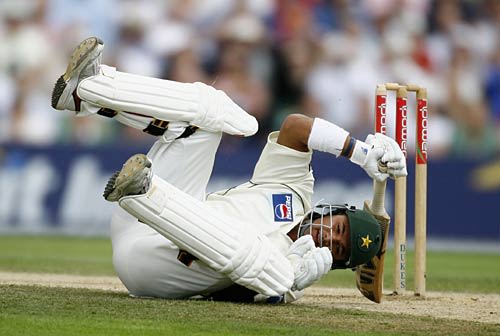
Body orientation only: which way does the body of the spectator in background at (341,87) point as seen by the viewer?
toward the camera

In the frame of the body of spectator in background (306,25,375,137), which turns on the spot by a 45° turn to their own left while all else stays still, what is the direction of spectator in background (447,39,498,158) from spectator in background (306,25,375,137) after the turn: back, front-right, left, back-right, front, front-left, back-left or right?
front-left

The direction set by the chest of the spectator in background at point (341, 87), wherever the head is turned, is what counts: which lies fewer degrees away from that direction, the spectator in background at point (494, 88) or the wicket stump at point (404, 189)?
the wicket stump

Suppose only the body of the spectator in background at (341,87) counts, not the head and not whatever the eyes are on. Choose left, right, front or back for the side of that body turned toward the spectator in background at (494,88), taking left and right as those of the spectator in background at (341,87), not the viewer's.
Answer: left

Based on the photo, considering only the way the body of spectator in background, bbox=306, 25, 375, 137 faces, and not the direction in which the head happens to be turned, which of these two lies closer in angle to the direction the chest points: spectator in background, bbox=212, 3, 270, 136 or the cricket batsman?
the cricket batsman

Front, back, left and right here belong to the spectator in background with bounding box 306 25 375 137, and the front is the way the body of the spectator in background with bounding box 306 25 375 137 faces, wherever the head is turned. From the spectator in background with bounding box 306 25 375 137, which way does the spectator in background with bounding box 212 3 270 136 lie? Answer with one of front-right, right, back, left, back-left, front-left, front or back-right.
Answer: right

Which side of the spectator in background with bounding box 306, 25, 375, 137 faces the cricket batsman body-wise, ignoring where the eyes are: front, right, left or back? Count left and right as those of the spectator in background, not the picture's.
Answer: front

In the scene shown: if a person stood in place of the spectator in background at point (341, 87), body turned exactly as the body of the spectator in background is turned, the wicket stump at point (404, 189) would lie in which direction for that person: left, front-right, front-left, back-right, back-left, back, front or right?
front

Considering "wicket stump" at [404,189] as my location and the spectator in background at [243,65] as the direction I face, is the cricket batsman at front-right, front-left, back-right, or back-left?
back-left
